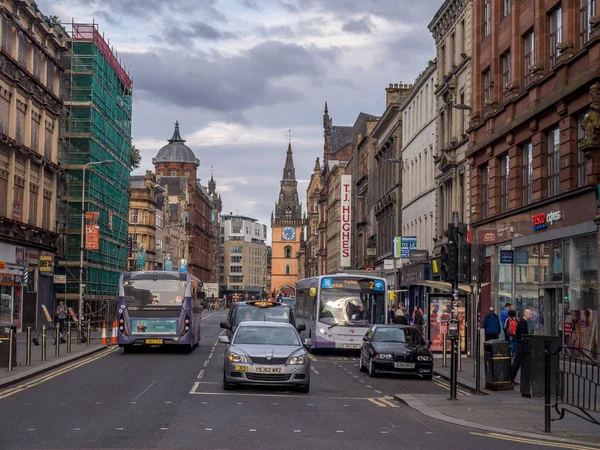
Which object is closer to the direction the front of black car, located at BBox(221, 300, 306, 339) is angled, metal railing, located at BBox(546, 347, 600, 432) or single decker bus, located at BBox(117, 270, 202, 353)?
the metal railing

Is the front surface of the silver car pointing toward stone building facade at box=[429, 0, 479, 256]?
no

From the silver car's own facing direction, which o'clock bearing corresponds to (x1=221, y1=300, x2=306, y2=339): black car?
The black car is roughly at 6 o'clock from the silver car.

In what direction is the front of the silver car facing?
toward the camera

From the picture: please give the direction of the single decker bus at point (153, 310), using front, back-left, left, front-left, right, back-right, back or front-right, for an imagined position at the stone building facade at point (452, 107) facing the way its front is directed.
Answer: front-left

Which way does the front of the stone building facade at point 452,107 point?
to the viewer's left

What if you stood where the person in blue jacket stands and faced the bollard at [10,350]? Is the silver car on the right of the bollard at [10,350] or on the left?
left

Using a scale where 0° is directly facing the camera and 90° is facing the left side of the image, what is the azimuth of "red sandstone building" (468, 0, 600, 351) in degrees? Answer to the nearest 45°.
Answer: approximately 45°

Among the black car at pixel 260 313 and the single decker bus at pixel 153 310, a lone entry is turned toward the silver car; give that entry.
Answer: the black car
